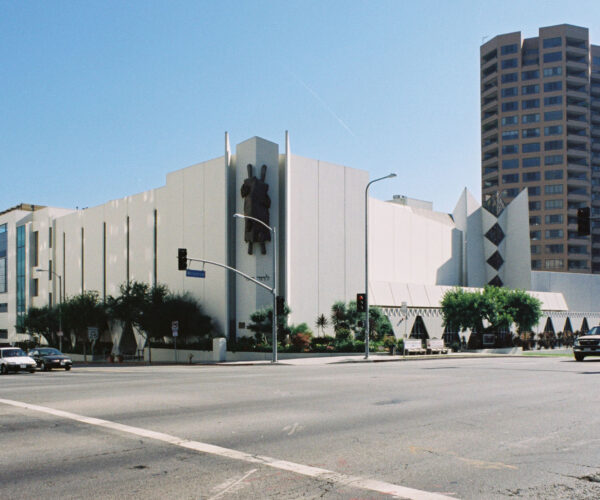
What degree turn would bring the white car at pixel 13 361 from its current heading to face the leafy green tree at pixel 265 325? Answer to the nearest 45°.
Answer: approximately 90° to its left

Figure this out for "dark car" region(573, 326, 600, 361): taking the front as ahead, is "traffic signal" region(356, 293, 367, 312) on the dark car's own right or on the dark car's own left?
on the dark car's own right

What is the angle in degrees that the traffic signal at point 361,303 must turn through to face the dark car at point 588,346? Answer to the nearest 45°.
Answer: approximately 45° to its left

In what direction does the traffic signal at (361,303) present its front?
toward the camera

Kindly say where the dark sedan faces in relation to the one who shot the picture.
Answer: facing the viewer and to the right of the viewer

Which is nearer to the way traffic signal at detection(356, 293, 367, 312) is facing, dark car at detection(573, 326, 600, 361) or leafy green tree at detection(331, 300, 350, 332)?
the dark car
